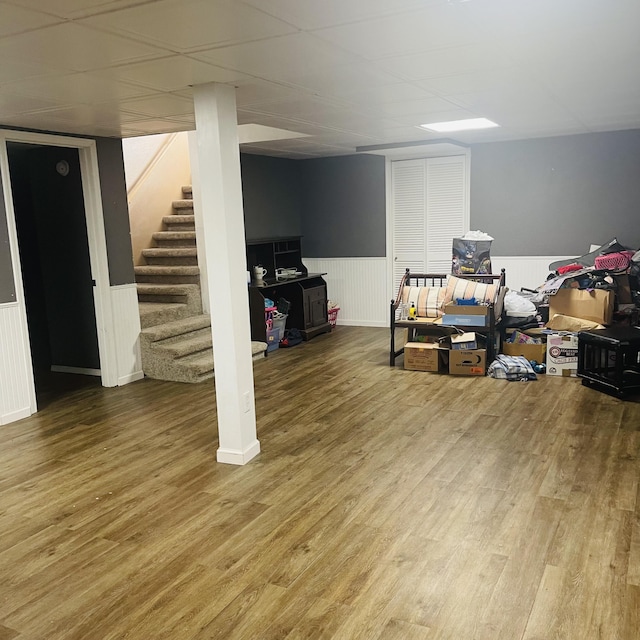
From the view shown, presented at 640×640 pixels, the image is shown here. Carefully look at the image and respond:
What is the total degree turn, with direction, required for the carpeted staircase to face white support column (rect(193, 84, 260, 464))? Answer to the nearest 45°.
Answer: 0° — it already faces it

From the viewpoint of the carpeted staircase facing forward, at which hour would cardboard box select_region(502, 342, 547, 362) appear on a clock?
The cardboard box is roughly at 10 o'clock from the carpeted staircase.

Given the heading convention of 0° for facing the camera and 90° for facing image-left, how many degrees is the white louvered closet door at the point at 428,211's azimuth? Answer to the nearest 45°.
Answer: approximately 0°

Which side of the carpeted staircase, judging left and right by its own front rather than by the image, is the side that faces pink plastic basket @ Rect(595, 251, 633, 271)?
left

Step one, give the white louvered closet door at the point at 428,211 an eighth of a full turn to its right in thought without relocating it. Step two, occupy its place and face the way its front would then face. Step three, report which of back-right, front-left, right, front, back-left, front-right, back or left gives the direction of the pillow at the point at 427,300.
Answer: front-left

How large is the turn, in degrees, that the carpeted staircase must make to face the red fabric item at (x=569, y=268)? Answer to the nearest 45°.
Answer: approximately 90° to its left

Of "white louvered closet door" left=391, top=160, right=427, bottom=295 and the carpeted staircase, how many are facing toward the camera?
2

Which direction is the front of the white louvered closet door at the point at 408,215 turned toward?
toward the camera

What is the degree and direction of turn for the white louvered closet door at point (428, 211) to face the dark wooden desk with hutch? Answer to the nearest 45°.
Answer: approximately 45° to its right

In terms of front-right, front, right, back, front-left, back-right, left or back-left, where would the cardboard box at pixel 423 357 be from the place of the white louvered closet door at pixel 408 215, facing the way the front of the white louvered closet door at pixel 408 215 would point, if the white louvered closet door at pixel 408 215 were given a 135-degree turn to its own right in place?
back-left

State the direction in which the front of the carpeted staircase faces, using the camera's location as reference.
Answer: facing the viewer

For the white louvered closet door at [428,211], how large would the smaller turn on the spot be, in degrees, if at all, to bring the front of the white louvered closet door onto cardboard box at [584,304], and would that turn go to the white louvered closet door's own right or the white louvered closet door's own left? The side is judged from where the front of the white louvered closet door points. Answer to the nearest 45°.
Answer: approximately 45° to the white louvered closet door's own left

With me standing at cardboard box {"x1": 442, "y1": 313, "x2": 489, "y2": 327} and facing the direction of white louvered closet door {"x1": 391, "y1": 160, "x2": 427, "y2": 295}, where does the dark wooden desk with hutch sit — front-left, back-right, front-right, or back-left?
front-left

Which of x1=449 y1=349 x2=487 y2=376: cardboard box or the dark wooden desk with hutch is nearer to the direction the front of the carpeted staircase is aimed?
the cardboard box

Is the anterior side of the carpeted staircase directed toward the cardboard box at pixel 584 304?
no
